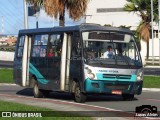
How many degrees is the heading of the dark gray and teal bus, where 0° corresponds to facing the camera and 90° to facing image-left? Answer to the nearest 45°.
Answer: approximately 315°

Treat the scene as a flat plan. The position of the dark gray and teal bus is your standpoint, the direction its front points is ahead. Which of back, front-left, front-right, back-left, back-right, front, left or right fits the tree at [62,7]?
back-left
